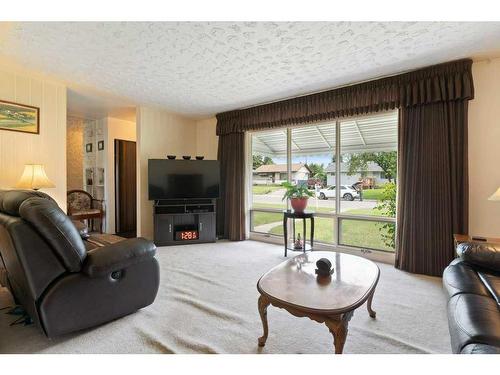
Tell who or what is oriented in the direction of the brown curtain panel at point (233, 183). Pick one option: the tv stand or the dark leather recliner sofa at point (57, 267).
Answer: the dark leather recliner sofa

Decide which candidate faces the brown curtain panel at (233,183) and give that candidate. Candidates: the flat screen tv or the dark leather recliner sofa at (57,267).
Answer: the dark leather recliner sofa

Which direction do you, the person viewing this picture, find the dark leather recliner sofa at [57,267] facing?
facing away from the viewer and to the right of the viewer

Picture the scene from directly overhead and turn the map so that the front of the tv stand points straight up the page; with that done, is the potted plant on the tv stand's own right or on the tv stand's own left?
on the tv stand's own left

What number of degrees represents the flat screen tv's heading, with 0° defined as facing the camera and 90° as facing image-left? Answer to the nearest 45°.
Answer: approximately 0°

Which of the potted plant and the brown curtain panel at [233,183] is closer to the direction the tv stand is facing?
the potted plant

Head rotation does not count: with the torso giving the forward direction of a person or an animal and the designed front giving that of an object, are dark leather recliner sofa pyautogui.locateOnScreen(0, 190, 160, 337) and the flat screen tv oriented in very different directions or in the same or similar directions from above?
very different directions

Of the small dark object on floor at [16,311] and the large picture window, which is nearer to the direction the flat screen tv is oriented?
the small dark object on floor

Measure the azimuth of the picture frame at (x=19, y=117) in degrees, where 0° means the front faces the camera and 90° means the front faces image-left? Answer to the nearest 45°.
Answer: approximately 315°

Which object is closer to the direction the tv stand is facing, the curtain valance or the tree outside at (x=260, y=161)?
the curtain valance

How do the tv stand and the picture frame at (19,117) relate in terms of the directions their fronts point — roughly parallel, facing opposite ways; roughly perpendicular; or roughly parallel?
roughly perpendicular
